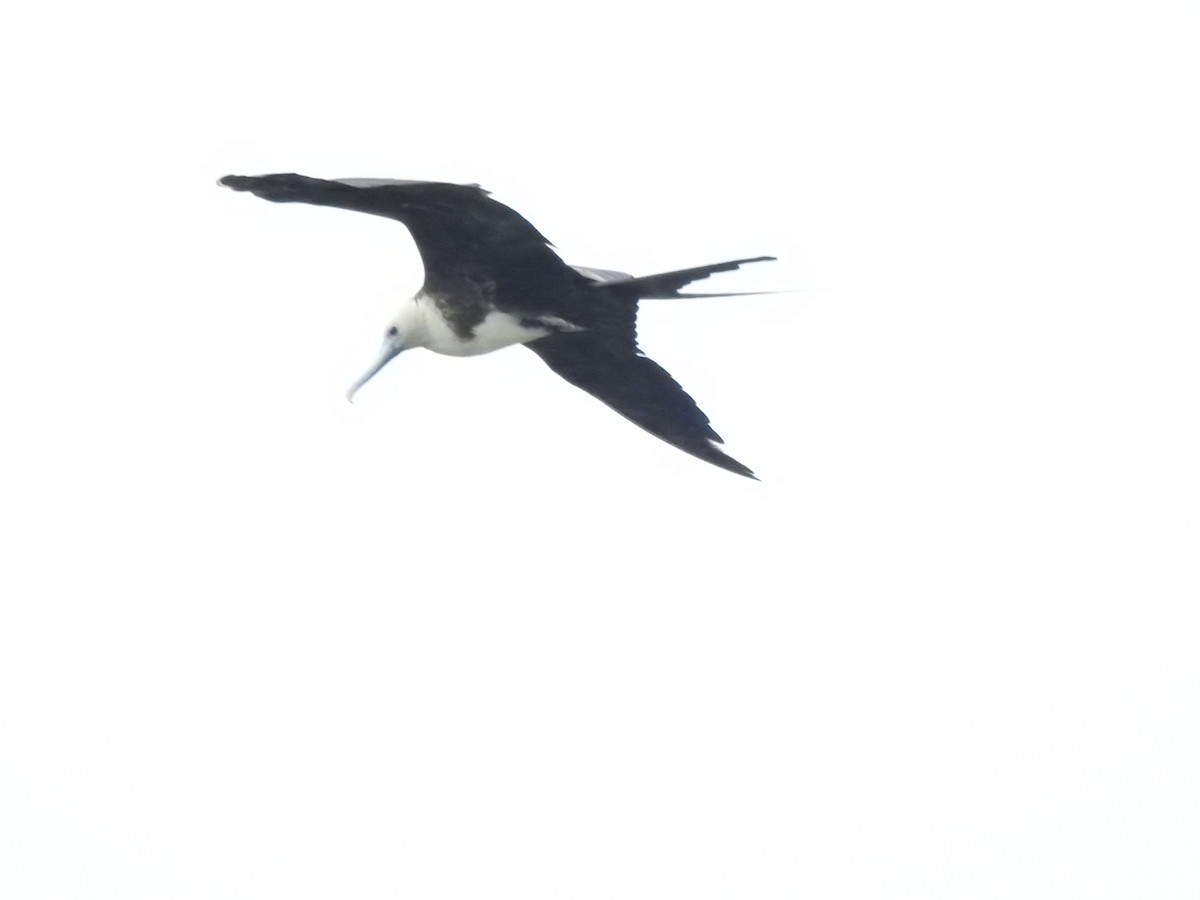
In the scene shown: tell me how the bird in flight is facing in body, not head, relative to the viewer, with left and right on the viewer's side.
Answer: facing to the left of the viewer
